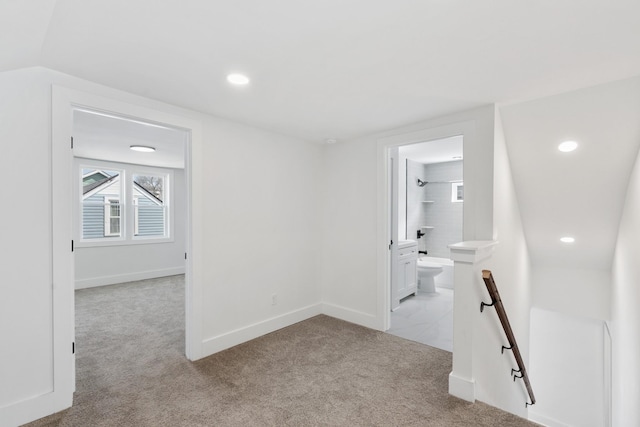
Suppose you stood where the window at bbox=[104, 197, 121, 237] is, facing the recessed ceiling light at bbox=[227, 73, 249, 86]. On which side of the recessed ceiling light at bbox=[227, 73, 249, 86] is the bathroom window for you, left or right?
left

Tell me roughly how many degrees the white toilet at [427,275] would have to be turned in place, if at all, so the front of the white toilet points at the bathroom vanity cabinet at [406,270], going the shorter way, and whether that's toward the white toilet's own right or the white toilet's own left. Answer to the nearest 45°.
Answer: approximately 135° to the white toilet's own right
